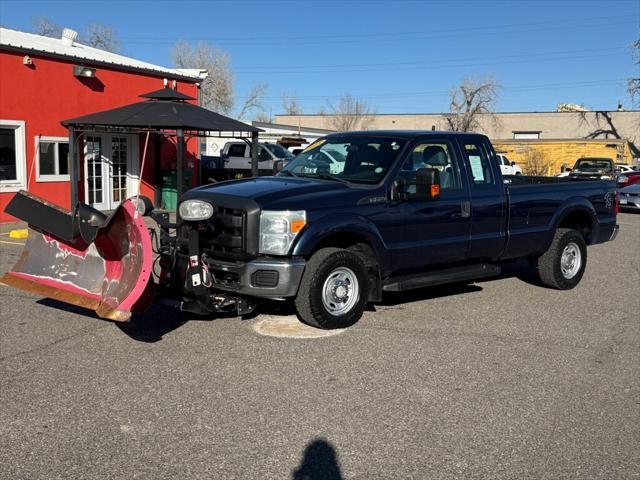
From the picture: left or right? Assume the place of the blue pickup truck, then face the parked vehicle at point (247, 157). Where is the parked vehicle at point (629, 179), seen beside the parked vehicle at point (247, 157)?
right

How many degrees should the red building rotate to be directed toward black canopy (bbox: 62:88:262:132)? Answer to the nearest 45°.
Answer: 0° — it already faces it

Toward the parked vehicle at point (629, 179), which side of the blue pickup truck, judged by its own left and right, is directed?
back

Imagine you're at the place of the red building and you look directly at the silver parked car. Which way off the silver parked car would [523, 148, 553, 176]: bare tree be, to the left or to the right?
left

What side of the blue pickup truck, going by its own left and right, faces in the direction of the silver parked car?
back

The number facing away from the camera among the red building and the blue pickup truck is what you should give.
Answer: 0

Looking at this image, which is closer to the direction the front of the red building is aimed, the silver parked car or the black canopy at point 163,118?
the black canopy

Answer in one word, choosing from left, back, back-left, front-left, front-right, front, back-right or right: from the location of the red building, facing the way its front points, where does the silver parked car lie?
front-left

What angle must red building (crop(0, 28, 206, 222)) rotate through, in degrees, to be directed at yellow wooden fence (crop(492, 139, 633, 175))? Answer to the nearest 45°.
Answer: approximately 90° to its left

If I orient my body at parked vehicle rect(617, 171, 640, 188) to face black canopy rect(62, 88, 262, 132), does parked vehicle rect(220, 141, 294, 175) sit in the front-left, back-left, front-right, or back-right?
front-right

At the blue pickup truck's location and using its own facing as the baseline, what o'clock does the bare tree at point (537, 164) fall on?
The bare tree is roughly at 5 o'clock from the blue pickup truck.

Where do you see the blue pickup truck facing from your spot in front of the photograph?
facing the viewer and to the left of the viewer

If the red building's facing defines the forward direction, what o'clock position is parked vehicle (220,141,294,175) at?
The parked vehicle is roughly at 9 o'clock from the red building.
